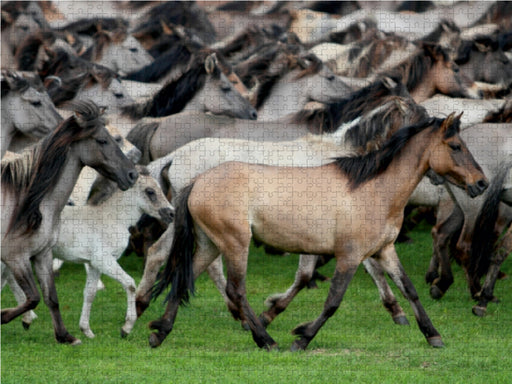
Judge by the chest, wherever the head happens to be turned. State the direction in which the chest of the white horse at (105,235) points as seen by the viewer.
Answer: to the viewer's right

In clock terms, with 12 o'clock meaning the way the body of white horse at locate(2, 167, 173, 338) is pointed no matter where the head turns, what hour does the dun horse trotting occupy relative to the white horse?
The dun horse trotting is roughly at 1 o'clock from the white horse.

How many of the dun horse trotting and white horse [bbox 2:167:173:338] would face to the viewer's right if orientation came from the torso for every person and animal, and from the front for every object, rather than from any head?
2

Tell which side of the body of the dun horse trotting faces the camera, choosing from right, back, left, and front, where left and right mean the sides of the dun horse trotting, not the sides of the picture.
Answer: right

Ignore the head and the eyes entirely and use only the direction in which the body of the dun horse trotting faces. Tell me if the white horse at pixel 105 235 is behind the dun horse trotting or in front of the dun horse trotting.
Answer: behind
